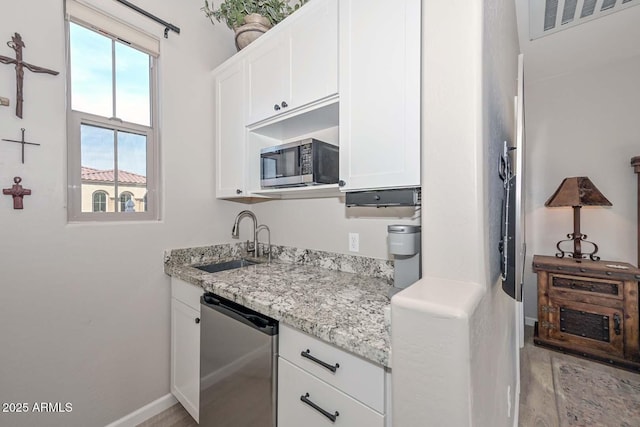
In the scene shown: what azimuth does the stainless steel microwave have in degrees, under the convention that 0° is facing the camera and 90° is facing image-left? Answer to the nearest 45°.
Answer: approximately 45°

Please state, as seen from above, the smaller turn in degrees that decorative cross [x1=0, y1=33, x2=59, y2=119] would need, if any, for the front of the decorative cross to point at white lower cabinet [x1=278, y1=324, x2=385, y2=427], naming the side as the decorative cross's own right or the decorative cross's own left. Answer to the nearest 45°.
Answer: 0° — it already faces it

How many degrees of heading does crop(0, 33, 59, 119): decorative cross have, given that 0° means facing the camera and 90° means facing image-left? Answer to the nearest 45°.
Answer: approximately 315°

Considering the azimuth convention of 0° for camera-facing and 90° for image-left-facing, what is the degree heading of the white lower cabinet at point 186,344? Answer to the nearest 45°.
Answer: approximately 45°

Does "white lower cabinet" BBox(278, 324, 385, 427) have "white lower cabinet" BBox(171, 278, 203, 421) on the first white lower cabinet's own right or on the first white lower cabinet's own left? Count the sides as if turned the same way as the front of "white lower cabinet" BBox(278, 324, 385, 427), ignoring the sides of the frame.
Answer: on the first white lower cabinet's own right

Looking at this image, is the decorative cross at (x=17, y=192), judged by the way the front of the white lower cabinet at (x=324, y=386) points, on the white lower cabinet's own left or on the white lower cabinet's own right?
on the white lower cabinet's own right

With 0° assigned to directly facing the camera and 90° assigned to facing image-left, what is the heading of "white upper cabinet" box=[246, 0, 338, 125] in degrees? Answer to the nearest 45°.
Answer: approximately 45°
